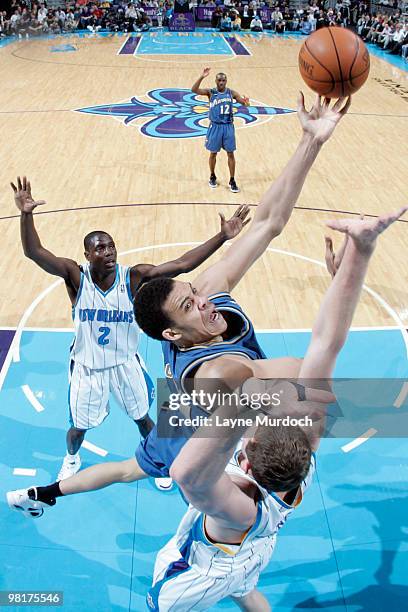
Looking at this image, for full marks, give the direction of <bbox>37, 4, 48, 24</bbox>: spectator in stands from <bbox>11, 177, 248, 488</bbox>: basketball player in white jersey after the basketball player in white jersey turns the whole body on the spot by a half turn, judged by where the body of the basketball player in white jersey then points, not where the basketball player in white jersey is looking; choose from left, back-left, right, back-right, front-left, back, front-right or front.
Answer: front

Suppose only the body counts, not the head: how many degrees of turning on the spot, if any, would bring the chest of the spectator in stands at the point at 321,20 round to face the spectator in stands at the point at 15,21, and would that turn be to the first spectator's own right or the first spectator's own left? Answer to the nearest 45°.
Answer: approximately 90° to the first spectator's own right

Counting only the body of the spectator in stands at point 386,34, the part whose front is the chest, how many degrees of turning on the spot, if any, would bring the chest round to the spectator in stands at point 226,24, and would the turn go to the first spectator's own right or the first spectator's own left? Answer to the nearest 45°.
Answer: approximately 90° to the first spectator's own right

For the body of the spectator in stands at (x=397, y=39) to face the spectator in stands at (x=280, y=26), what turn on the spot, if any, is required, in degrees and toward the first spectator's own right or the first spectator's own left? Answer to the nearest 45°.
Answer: approximately 90° to the first spectator's own right

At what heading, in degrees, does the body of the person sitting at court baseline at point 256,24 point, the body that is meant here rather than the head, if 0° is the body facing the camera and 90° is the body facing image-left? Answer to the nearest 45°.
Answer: approximately 0°

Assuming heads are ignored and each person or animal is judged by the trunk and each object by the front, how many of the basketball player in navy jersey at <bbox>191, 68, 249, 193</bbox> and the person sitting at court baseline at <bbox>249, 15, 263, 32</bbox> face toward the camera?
2

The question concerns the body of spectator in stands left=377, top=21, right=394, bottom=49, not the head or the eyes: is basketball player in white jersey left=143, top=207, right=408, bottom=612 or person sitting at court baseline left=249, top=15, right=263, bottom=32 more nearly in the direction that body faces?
the basketball player in white jersey

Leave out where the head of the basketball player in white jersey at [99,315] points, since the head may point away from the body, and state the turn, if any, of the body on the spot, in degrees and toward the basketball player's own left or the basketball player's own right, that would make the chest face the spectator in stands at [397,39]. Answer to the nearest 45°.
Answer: approximately 135° to the basketball player's own left

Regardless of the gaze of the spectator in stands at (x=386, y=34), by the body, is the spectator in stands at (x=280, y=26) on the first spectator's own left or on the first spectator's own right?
on the first spectator's own right

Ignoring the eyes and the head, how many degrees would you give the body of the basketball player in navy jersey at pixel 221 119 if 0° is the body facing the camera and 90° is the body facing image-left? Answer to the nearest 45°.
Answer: approximately 0°

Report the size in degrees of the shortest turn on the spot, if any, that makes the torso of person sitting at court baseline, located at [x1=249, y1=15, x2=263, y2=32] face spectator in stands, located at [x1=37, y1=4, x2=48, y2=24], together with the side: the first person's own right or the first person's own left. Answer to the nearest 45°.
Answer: approximately 90° to the first person's own right

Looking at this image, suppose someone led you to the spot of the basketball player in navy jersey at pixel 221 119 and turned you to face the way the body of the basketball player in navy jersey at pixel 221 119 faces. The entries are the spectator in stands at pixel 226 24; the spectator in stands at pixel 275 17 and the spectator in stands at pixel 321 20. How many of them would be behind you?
3

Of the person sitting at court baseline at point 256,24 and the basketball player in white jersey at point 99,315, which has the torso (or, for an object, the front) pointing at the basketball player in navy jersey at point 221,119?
the person sitting at court baseline

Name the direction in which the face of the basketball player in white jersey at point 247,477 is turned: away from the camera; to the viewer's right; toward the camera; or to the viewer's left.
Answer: away from the camera
